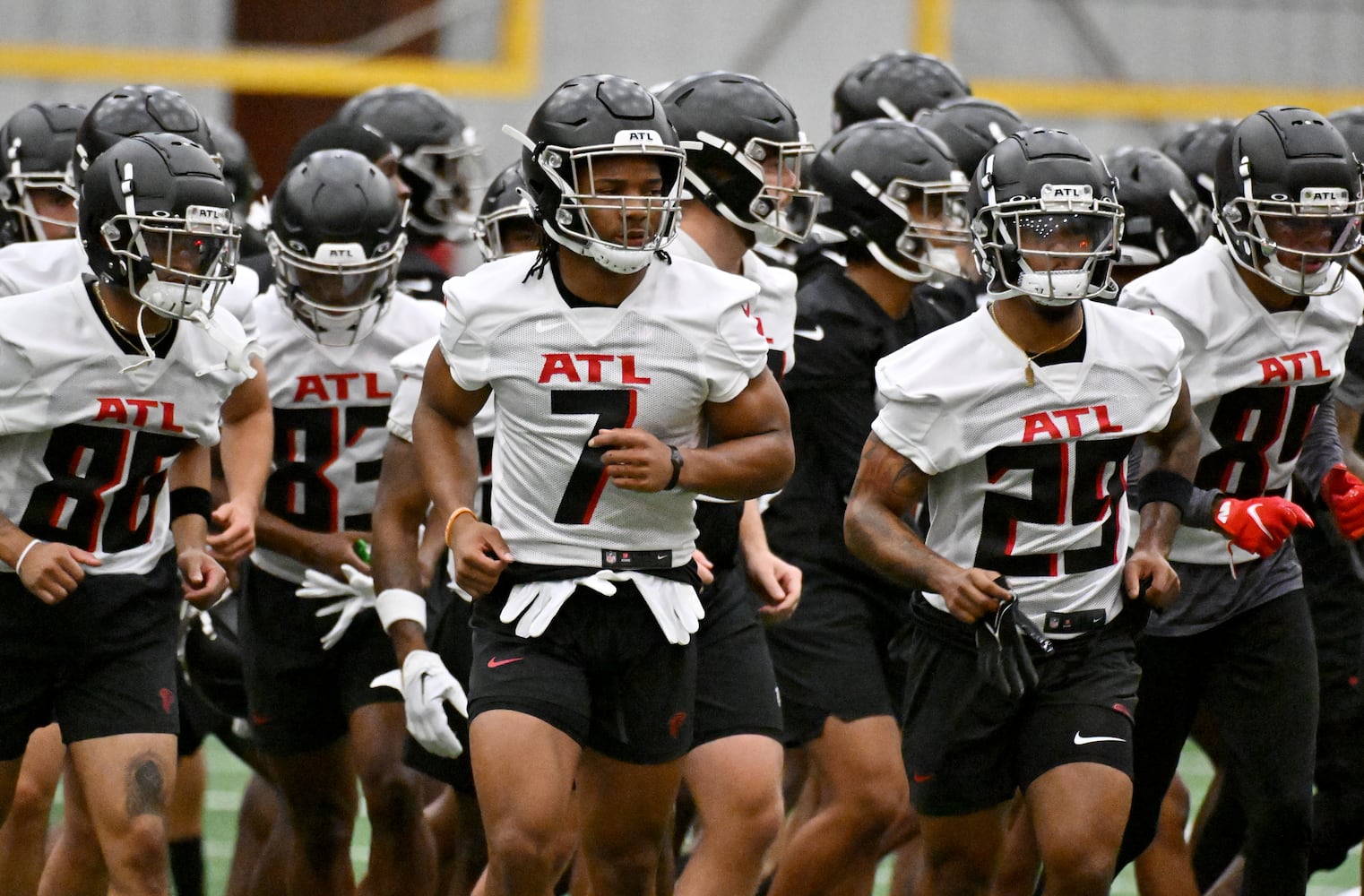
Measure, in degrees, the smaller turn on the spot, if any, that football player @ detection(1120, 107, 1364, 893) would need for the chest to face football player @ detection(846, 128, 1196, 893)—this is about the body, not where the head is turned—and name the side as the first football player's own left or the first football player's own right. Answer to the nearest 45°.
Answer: approximately 90° to the first football player's own right

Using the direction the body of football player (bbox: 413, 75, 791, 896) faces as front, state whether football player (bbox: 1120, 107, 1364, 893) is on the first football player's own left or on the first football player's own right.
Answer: on the first football player's own left

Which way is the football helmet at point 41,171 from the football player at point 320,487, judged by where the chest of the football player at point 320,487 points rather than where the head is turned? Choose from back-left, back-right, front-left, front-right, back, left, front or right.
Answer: back-right

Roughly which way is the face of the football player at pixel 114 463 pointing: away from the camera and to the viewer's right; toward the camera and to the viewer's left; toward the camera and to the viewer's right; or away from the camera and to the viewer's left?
toward the camera and to the viewer's right

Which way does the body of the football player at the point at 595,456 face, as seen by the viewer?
toward the camera

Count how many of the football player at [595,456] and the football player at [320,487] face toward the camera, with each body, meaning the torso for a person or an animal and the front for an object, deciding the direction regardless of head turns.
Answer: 2

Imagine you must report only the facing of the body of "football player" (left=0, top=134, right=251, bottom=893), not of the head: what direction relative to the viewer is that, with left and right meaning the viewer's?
facing the viewer and to the right of the viewer

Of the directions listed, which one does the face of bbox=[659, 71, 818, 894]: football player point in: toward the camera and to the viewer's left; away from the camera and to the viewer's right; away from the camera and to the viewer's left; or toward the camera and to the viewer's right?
toward the camera and to the viewer's right

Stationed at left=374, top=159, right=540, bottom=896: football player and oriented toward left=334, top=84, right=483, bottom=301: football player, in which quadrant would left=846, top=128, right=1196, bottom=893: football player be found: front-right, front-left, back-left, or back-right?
back-right

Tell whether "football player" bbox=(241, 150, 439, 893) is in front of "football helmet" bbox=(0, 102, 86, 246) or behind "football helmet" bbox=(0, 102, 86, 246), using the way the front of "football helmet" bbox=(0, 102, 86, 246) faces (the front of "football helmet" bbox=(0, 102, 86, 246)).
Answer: in front
